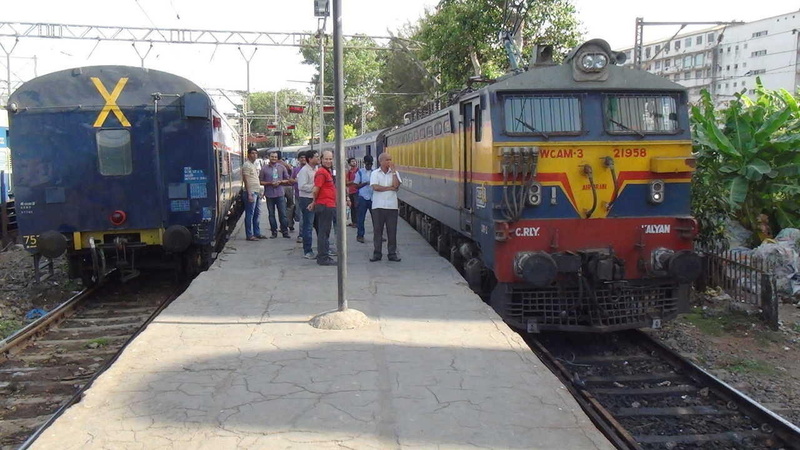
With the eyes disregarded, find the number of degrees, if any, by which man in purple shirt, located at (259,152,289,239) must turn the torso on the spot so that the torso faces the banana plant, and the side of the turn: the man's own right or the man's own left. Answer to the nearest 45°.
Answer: approximately 45° to the man's own left

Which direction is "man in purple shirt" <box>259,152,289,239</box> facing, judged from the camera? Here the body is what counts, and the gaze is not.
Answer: toward the camera

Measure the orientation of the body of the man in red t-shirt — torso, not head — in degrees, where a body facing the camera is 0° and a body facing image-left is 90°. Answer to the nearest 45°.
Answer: approximately 315°

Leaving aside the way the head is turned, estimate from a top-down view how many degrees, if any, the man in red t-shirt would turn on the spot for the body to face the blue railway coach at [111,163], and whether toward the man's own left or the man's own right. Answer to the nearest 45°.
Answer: approximately 135° to the man's own right

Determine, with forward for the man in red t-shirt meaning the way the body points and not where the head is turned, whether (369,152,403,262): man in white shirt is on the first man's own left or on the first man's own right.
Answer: on the first man's own left

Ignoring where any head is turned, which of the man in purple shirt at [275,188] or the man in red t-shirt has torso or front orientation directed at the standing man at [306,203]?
the man in purple shirt

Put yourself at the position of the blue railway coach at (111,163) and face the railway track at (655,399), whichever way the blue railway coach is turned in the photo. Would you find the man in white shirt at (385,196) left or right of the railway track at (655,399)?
left

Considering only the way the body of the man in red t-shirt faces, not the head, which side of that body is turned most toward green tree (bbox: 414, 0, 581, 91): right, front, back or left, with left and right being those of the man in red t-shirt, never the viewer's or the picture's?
left
